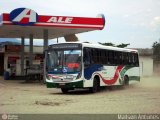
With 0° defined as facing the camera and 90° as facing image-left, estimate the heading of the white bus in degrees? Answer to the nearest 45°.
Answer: approximately 45°
